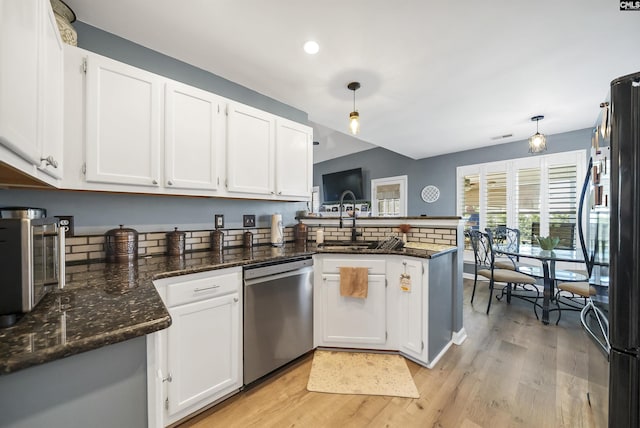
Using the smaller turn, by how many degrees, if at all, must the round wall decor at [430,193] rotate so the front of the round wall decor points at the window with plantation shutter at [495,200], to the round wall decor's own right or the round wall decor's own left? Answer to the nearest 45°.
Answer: approximately 90° to the round wall decor's own left

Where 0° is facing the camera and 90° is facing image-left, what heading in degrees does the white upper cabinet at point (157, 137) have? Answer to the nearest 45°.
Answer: approximately 315°

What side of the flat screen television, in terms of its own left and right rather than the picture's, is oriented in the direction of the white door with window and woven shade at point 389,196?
left

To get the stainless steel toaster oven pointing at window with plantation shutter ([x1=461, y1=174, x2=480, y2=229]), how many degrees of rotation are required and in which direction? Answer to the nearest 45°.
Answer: approximately 45° to its left

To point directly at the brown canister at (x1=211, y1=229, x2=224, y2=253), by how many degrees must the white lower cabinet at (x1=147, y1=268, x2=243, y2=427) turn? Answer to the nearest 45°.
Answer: approximately 135° to its left

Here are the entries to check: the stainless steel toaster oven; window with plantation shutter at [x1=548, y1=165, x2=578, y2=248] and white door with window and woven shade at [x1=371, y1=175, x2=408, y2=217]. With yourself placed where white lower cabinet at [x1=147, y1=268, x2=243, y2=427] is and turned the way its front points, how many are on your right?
1

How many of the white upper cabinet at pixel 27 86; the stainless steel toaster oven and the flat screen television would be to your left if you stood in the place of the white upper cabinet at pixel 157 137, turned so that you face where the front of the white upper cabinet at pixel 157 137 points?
1

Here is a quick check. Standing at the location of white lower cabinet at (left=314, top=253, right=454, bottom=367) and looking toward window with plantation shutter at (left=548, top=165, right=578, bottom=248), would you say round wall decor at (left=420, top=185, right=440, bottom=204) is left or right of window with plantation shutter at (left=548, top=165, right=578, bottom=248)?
left

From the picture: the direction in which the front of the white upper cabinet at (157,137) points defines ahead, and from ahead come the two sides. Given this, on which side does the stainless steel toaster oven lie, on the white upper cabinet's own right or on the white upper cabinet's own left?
on the white upper cabinet's own right

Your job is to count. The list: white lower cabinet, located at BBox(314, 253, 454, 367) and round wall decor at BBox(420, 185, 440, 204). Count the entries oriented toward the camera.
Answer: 2

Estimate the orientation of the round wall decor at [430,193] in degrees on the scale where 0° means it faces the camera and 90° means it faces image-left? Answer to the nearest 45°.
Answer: approximately 0°

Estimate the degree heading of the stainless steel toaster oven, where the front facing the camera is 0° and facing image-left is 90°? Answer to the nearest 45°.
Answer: approximately 315°

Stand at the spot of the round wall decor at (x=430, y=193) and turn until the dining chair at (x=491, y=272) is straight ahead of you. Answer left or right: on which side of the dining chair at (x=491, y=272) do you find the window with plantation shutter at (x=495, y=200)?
left

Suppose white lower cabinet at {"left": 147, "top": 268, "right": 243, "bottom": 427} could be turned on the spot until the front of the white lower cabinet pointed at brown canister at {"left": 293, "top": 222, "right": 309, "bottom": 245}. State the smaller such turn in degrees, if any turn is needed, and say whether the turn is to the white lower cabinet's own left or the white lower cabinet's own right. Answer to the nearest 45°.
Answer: approximately 90° to the white lower cabinet's own left
